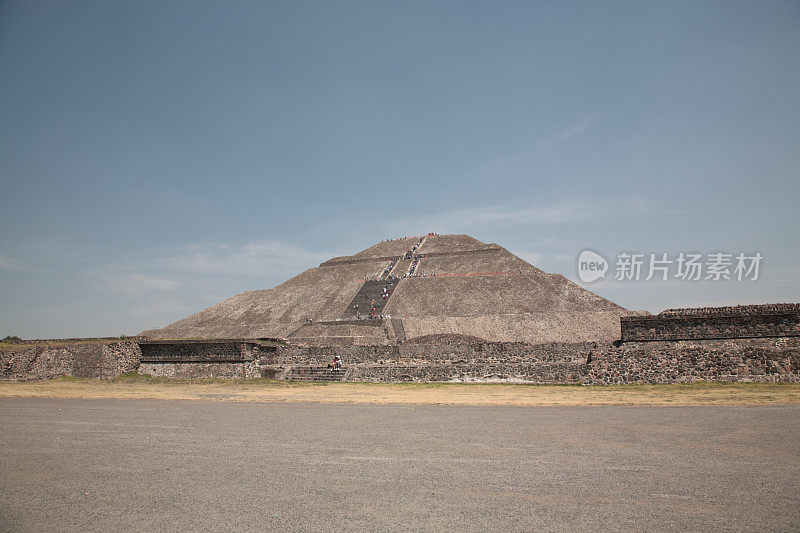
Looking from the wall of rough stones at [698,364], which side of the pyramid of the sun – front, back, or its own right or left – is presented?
front

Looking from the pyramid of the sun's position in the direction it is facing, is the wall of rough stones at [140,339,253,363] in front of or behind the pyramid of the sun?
in front

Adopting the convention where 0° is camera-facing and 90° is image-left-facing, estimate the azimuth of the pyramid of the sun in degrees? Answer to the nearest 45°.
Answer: approximately 0°

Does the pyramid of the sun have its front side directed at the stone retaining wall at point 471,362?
yes
